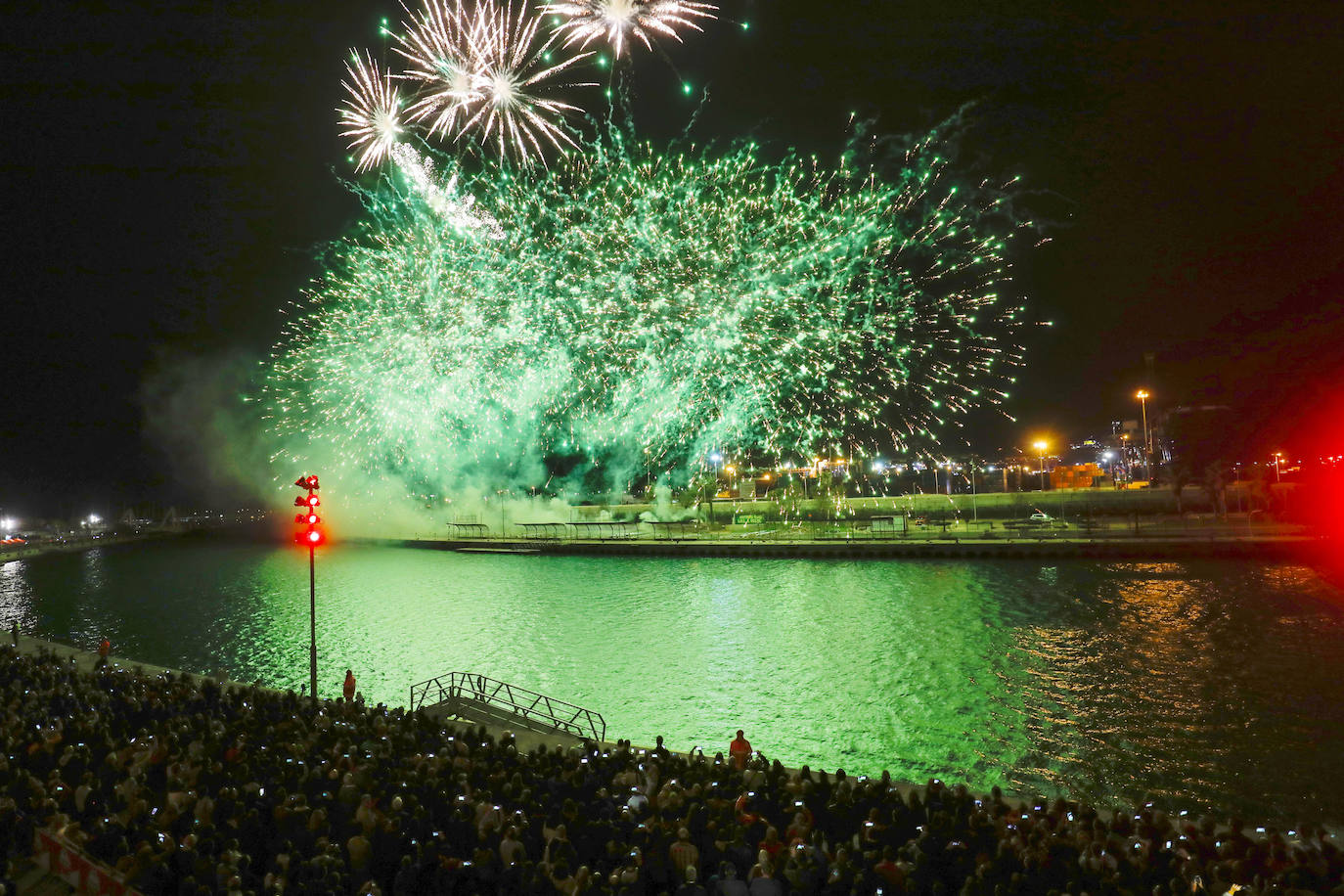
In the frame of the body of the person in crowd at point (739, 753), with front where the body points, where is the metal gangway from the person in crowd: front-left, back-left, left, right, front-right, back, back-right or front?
front-left

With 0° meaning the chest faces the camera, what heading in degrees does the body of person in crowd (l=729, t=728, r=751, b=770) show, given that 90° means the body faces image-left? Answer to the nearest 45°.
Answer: approximately 180°
